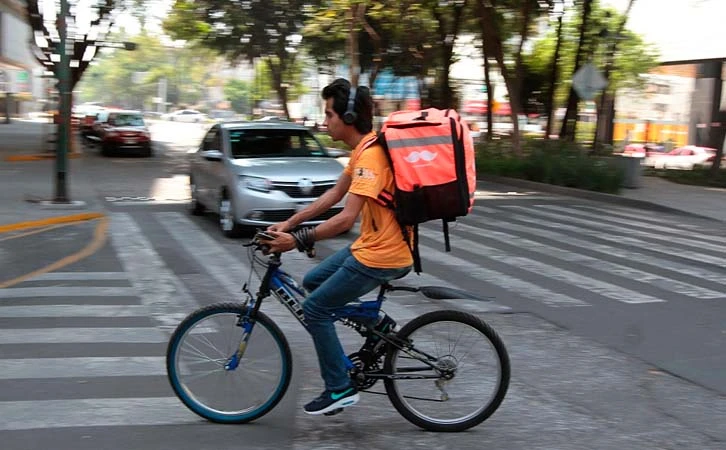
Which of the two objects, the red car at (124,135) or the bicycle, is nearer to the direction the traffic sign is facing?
the red car

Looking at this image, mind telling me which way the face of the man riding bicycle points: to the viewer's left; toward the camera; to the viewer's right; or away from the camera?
to the viewer's left

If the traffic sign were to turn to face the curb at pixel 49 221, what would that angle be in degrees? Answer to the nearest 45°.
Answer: approximately 135° to its left

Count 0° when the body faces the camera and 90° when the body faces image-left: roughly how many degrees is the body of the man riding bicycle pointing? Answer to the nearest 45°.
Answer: approximately 90°

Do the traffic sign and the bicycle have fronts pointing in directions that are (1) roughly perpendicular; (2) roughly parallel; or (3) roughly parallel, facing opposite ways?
roughly perpendicular

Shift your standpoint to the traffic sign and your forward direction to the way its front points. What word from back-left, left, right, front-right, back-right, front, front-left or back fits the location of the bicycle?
back

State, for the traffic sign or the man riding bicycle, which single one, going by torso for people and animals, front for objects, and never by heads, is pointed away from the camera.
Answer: the traffic sign

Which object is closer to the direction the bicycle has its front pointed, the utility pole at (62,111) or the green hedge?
the utility pole

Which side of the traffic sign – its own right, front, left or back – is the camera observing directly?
back

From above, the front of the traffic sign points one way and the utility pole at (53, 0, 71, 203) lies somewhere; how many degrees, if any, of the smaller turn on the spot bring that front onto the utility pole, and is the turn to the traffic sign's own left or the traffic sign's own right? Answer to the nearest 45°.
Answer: approximately 135° to the traffic sign's own left

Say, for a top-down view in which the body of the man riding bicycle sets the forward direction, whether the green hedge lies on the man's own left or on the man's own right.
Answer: on the man's own right

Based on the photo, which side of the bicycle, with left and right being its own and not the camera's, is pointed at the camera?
left

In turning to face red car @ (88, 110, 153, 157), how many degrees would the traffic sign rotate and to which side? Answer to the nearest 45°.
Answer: approximately 90° to its left

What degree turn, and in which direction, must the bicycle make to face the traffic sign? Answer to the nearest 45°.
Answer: approximately 90° to its right
